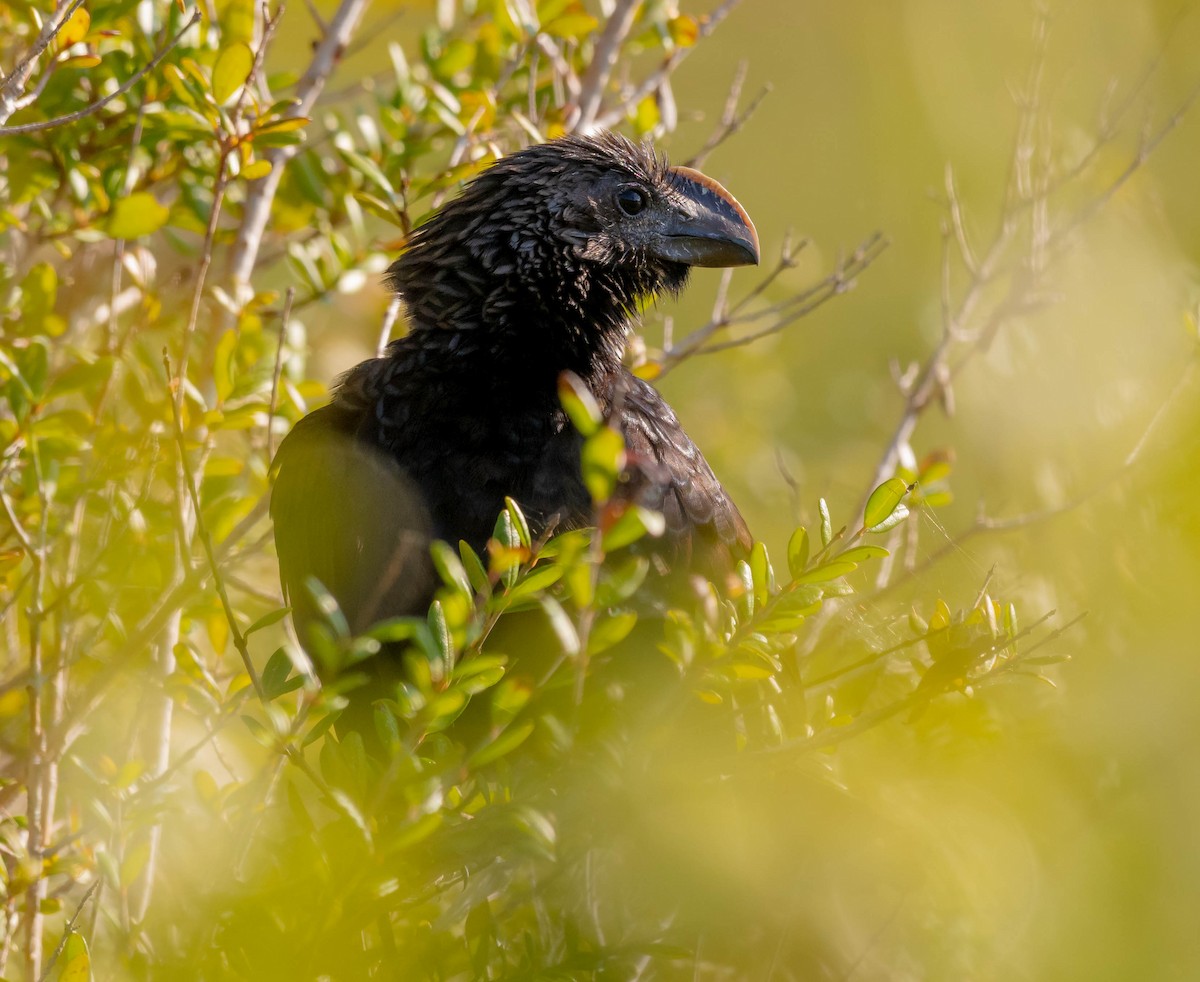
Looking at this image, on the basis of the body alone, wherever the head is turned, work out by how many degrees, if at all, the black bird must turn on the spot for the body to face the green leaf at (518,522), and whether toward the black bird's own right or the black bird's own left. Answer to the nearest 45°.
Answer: approximately 45° to the black bird's own right

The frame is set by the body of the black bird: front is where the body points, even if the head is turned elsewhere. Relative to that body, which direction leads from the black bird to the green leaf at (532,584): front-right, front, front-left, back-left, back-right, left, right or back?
front-right

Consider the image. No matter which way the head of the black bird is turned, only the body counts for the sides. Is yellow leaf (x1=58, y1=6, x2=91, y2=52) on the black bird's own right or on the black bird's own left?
on the black bird's own right

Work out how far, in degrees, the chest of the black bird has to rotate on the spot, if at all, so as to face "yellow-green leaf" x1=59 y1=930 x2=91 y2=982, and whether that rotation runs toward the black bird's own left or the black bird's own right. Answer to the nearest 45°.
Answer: approximately 90° to the black bird's own right
